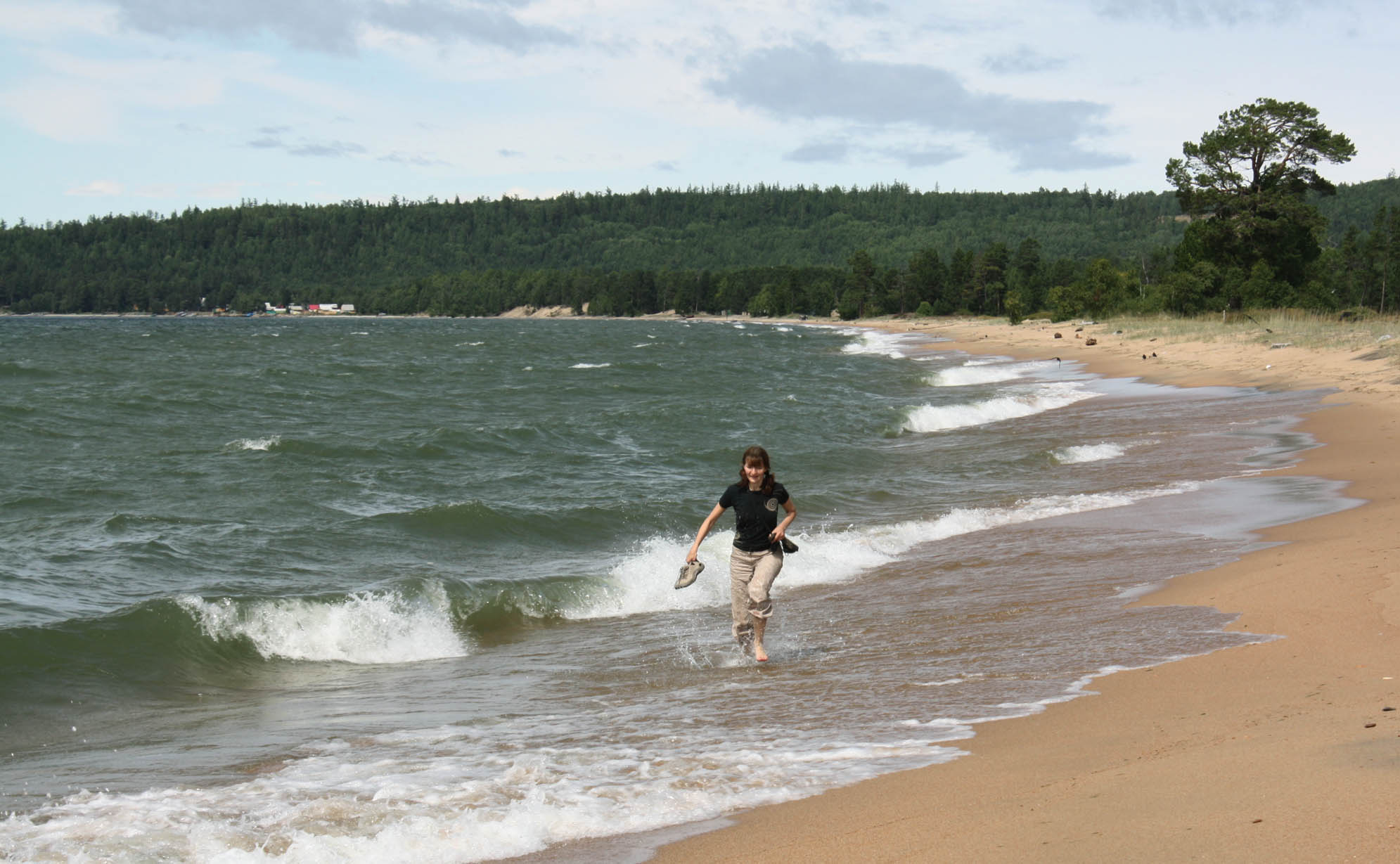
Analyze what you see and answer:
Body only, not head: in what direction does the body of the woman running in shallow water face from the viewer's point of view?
toward the camera
